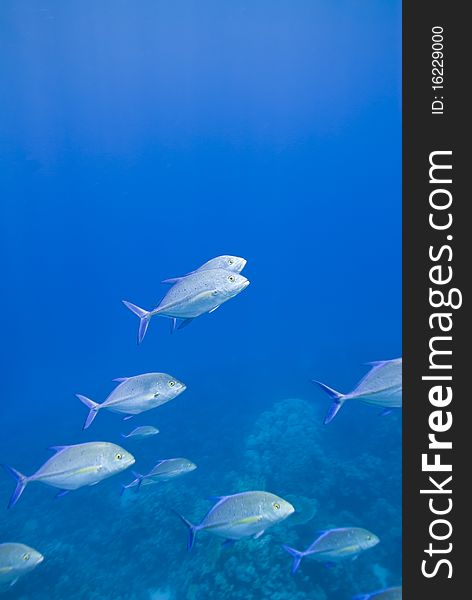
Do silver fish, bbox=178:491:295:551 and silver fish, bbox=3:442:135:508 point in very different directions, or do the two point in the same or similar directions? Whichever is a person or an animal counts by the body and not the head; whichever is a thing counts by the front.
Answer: same or similar directions

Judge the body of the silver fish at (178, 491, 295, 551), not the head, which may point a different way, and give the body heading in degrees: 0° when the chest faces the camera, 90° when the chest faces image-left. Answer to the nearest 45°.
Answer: approximately 270°

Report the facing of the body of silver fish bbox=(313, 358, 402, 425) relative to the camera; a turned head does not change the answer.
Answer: to the viewer's right

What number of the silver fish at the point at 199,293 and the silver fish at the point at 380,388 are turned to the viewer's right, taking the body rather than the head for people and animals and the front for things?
2

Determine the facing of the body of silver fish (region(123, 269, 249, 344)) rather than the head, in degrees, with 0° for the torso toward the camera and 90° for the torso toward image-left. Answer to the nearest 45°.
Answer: approximately 270°

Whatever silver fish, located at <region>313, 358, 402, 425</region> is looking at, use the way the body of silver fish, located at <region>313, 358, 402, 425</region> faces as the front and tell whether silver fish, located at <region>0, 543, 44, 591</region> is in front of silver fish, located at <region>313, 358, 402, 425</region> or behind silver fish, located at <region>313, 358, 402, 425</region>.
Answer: behind

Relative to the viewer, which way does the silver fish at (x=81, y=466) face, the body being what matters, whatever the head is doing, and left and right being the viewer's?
facing to the right of the viewer

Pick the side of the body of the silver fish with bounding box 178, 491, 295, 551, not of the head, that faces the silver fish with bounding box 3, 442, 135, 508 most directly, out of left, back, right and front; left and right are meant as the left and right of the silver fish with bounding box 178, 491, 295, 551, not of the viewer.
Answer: back
